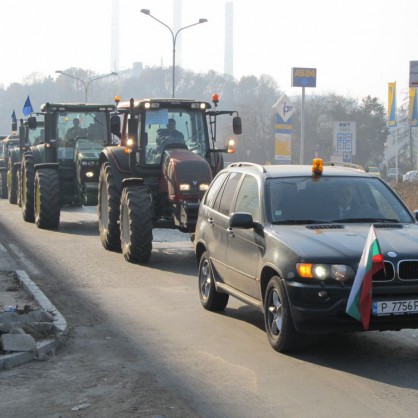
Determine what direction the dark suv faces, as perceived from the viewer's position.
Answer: facing the viewer and to the right of the viewer

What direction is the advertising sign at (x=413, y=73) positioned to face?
toward the camera

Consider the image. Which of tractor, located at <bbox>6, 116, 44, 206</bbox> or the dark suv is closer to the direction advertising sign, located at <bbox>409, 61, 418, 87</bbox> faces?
the dark suv

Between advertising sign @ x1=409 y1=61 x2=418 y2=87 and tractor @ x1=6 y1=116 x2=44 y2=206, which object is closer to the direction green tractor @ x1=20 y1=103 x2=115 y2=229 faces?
the advertising sign

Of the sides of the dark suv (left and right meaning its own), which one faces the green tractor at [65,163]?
back

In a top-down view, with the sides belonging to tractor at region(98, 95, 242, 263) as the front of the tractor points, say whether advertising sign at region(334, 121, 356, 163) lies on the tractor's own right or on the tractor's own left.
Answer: on the tractor's own left

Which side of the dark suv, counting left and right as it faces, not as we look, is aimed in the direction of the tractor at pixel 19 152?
back

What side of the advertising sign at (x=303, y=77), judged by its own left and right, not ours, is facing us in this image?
front

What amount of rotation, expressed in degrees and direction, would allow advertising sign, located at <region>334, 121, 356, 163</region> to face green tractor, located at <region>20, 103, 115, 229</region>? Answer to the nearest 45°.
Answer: approximately 45° to its right

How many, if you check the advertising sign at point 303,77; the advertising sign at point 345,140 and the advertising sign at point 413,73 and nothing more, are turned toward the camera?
3

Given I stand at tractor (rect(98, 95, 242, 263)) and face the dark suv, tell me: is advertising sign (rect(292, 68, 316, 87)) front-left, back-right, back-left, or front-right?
back-left

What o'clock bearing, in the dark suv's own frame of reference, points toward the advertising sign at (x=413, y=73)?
The advertising sign is roughly at 8 o'clock from the dark suv.

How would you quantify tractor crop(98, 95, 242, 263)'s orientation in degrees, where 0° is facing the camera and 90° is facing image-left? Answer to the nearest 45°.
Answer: approximately 315°

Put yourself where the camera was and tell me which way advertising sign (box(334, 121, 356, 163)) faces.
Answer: facing the viewer
